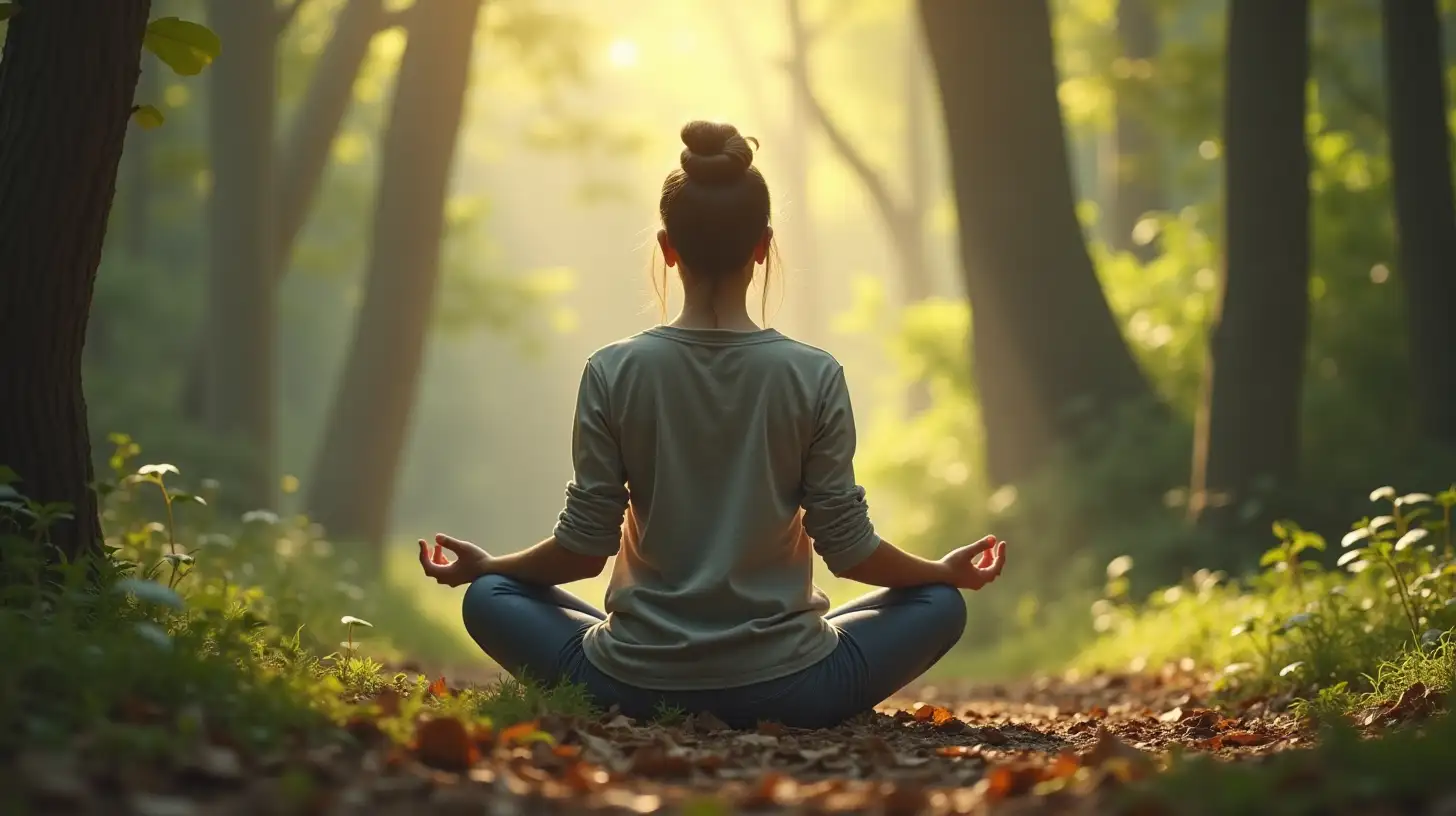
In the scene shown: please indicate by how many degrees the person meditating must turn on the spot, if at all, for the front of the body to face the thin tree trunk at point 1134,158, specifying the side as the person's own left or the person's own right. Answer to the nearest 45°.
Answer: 0° — they already face it

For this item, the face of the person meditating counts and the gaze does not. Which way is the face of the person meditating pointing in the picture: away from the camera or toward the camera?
away from the camera

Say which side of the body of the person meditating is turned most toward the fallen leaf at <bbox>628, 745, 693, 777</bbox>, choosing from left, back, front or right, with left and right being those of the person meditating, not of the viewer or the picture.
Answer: back

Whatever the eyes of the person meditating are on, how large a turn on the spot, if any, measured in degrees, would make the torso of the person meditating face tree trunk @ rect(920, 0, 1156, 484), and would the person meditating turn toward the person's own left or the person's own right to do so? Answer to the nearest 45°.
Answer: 0° — they already face it

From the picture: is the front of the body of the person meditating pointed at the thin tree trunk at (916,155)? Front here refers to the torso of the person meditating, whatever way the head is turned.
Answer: yes

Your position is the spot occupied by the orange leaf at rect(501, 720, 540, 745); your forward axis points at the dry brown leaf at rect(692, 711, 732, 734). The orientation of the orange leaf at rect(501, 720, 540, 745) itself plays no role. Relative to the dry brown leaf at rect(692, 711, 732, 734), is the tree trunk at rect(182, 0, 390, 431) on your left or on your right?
left

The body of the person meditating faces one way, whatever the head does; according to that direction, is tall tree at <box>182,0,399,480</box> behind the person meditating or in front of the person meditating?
in front

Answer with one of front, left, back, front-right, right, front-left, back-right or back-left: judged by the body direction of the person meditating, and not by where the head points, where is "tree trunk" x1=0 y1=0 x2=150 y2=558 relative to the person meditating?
left

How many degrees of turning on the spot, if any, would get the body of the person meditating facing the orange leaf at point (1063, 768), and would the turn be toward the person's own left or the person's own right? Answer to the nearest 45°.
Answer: approximately 135° to the person's own right

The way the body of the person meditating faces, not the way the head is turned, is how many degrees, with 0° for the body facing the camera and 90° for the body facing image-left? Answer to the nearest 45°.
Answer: approximately 180°

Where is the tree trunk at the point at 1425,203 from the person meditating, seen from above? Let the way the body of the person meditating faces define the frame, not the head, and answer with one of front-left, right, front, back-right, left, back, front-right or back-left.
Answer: front-right

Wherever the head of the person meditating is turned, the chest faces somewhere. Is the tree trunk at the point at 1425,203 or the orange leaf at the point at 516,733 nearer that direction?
the tree trunk

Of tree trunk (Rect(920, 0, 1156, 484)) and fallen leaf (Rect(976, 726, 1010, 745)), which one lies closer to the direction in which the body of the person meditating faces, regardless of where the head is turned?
the tree trunk

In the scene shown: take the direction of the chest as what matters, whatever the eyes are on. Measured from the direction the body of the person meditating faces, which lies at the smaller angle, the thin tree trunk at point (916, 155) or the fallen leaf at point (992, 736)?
the thin tree trunk
